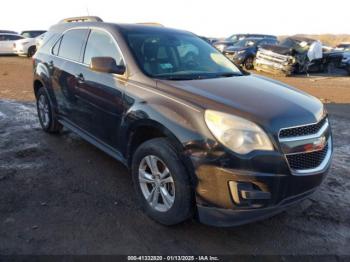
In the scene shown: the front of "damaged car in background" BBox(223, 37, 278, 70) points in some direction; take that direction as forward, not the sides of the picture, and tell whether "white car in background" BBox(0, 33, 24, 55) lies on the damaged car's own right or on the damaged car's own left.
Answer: on the damaged car's own right

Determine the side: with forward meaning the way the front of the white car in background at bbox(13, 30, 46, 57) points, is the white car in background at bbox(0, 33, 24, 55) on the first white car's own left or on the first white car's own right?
on the first white car's own right

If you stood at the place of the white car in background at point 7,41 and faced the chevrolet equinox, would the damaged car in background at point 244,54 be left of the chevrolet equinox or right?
left

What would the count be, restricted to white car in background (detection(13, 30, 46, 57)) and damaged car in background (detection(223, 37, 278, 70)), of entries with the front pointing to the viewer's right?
0

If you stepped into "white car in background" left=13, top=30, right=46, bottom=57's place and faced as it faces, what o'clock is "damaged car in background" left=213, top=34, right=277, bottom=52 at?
The damaged car in background is roughly at 8 o'clock from the white car in background.

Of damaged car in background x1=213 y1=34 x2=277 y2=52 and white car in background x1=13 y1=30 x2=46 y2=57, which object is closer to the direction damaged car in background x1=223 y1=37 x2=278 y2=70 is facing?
the white car in background

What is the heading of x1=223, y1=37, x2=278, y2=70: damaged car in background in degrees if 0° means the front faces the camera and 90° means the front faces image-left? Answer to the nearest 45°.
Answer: approximately 45°

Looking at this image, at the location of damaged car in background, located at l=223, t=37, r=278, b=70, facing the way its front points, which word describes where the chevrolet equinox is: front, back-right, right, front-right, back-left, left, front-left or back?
front-left

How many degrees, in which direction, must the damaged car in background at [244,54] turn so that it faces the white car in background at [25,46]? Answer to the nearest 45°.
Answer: approximately 45° to its right

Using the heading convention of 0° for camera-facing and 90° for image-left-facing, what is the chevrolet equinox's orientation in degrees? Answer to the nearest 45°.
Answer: approximately 315°

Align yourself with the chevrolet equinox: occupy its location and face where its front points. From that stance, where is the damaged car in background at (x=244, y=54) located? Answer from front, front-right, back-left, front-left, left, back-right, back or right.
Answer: back-left

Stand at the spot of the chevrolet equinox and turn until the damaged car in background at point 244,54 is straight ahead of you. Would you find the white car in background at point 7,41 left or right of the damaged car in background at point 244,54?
left

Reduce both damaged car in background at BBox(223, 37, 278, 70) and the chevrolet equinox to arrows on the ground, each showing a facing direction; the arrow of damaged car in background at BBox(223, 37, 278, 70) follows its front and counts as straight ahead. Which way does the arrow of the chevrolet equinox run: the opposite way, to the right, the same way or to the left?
to the left

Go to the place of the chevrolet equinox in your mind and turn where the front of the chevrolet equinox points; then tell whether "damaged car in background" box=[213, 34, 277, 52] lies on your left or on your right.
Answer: on your left
